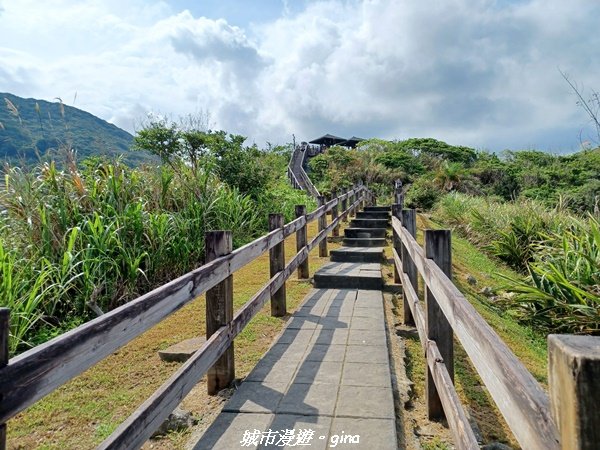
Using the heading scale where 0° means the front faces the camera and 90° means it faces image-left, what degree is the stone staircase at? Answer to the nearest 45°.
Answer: approximately 0°

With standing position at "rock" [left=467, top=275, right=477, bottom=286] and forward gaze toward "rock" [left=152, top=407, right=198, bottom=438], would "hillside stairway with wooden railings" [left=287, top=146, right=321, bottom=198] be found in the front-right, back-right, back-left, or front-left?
back-right

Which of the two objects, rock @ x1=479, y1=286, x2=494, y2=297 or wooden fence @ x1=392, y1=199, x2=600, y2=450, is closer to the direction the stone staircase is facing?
the wooden fence

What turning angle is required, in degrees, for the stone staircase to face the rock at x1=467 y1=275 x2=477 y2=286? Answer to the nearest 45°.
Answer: approximately 90° to its left

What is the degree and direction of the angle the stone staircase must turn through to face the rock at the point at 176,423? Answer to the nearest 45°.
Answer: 0° — it already faces it

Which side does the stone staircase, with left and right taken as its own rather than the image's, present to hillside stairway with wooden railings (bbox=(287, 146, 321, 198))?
back
